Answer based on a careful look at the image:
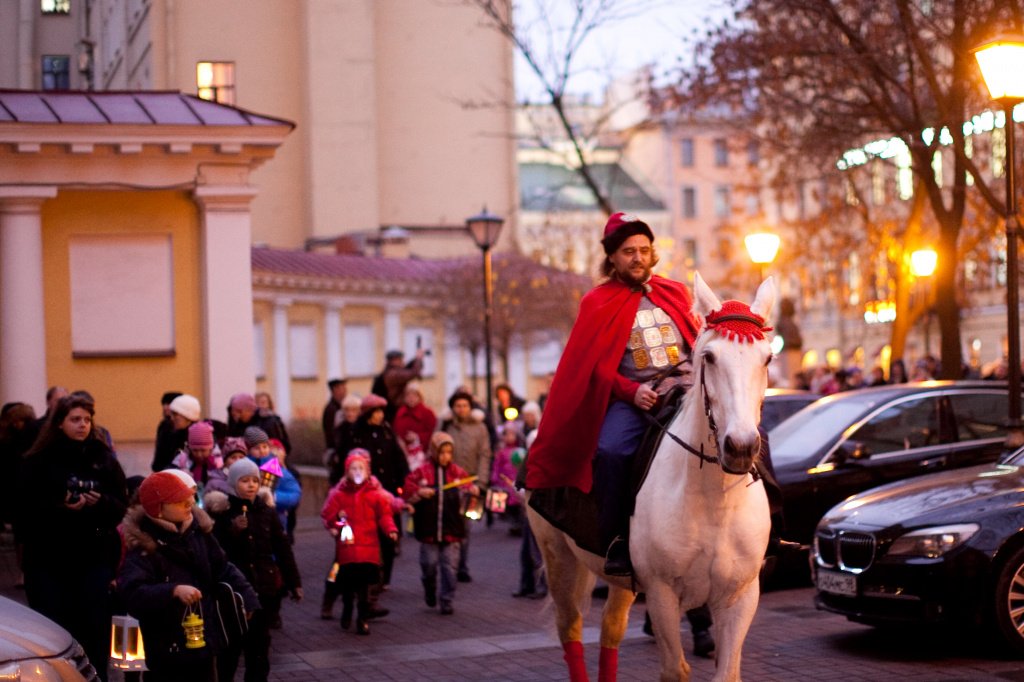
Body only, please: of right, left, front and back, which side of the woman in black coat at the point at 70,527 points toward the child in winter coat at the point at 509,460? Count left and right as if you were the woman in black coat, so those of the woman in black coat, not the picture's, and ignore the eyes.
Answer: left

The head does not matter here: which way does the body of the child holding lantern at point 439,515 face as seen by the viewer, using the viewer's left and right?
facing the viewer

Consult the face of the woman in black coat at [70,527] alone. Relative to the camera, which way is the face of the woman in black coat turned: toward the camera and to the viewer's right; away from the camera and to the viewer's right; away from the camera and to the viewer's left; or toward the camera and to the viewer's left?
toward the camera and to the viewer's right

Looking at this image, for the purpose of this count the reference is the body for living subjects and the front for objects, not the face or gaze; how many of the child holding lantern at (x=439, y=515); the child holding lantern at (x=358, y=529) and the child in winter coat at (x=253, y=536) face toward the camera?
3

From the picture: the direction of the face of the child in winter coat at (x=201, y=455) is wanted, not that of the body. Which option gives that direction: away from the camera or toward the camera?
toward the camera

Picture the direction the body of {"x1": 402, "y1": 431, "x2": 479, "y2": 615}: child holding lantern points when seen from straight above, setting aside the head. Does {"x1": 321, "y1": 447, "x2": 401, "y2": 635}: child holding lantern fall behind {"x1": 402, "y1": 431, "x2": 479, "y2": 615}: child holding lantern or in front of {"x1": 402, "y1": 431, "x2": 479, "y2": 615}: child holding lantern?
in front

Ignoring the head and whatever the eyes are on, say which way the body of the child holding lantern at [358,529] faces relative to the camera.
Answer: toward the camera

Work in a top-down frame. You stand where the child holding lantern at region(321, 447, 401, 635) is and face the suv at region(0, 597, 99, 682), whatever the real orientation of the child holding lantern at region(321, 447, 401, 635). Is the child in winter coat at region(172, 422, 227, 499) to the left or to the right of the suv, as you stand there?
right

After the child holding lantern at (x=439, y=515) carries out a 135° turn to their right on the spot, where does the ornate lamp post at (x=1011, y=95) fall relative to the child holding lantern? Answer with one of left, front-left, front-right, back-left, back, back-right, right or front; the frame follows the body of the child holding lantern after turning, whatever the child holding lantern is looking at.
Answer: back-right

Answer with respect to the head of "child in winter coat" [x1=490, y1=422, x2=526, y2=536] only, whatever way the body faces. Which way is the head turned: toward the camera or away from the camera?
toward the camera

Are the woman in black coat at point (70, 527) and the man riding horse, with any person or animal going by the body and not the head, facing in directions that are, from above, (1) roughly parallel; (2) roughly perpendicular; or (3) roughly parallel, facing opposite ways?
roughly parallel

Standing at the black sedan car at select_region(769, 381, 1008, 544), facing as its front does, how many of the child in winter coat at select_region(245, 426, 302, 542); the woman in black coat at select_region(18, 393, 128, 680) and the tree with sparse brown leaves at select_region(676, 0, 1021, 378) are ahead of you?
2

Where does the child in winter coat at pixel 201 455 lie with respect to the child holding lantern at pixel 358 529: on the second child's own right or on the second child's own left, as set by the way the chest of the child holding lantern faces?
on the second child's own right

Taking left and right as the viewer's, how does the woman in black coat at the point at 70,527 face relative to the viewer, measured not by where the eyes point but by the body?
facing the viewer and to the right of the viewer

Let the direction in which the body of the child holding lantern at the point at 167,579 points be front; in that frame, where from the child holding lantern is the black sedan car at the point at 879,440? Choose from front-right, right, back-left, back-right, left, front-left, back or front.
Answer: left

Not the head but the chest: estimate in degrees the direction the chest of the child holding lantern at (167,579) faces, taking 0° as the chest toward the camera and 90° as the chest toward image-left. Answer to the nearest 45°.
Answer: approximately 315°
